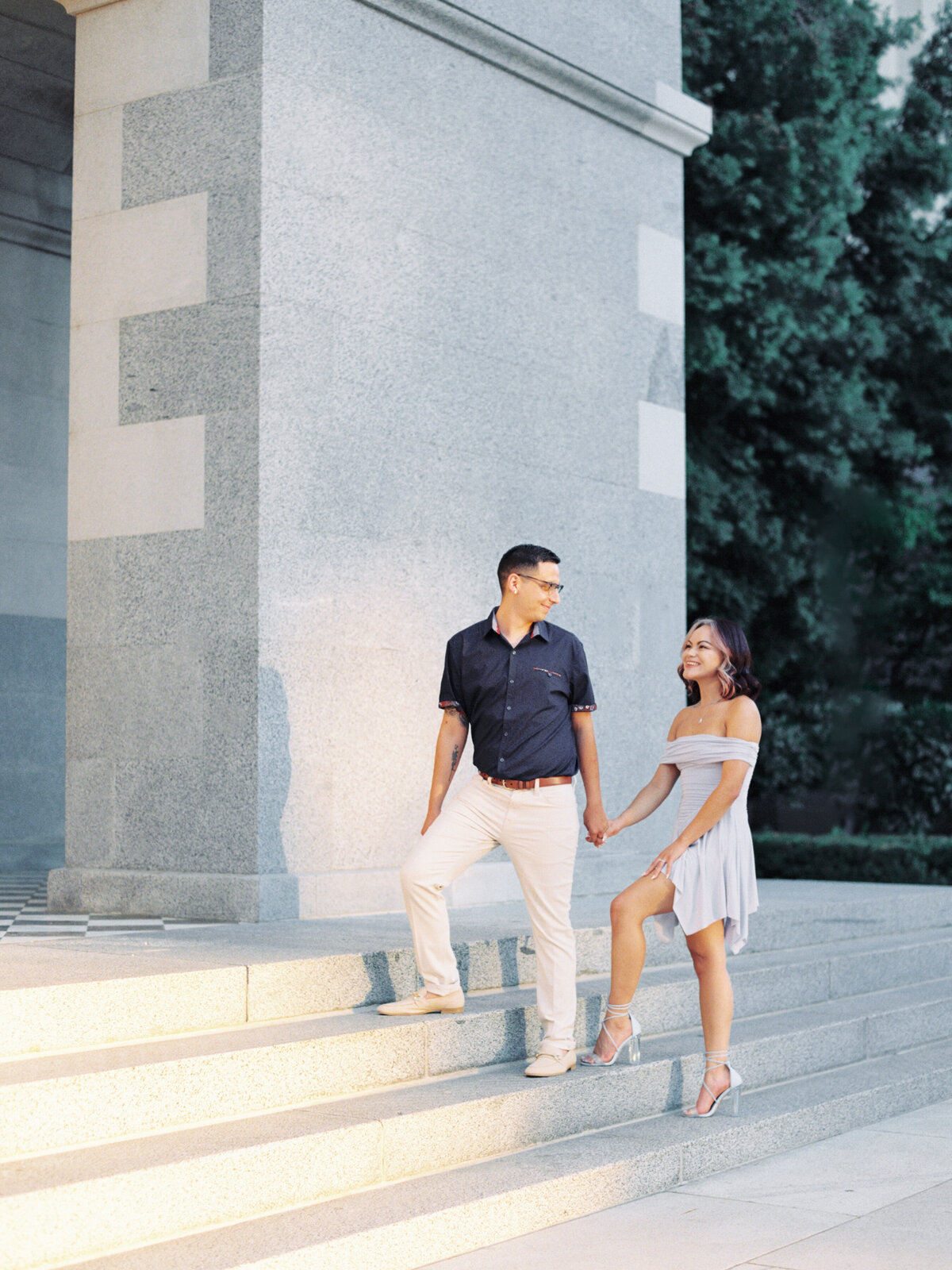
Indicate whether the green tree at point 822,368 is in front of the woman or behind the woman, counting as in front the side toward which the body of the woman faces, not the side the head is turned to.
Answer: behind

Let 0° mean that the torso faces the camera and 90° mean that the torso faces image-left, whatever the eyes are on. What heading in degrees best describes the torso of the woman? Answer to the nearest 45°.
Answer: approximately 45°

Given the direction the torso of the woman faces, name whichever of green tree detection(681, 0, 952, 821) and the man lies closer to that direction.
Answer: the man

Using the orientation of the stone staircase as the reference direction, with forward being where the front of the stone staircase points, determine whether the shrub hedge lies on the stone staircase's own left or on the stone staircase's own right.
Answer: on the stone staircase's own left

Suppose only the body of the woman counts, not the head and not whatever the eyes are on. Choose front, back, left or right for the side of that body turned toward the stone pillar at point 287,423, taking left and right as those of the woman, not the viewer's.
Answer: right

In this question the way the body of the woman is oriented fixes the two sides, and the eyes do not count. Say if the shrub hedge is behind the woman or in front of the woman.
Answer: behind

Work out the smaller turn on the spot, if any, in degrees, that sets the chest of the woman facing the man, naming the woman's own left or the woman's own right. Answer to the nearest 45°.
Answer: approximately 45° to the woman's own right

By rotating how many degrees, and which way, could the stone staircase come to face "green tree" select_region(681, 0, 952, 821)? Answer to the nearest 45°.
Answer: approximately 135° to its left

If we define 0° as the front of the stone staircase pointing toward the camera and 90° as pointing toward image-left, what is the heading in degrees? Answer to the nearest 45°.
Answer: approximately 315°

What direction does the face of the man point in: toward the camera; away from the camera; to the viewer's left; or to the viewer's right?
to the viewer's right
